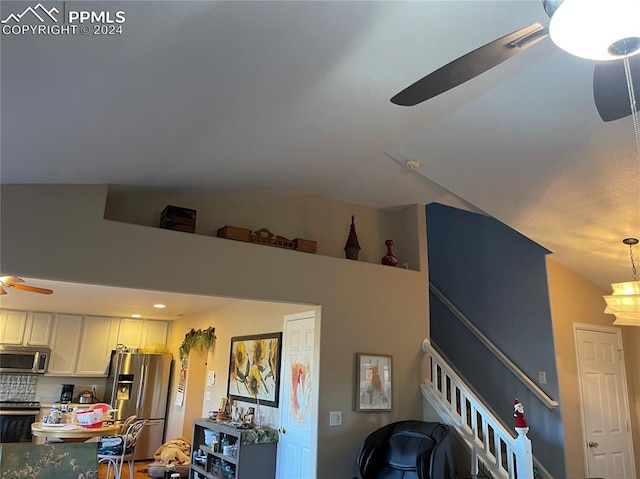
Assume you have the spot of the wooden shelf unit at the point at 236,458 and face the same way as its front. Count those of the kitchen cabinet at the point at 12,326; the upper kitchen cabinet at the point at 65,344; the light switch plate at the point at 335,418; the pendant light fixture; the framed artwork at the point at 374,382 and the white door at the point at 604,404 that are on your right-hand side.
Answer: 2

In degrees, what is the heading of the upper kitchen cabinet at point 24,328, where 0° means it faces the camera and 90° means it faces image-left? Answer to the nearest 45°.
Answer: approximately 0°

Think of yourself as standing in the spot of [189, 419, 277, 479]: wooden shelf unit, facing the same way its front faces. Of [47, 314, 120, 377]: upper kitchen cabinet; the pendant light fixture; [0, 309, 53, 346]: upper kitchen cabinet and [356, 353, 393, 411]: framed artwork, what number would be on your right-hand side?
2

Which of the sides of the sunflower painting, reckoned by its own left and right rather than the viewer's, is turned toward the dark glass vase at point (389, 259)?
left

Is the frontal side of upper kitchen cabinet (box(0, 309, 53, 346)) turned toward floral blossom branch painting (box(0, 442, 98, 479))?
yes

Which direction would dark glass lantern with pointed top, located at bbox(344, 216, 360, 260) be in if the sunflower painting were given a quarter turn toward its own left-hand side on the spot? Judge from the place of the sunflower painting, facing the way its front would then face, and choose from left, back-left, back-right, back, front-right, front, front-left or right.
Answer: front
